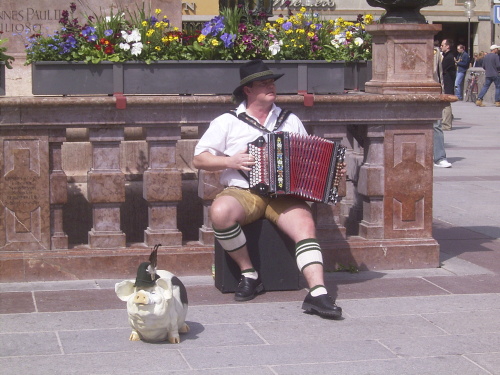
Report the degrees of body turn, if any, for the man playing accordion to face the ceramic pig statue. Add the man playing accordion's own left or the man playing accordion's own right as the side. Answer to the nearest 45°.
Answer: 0° — they already face it

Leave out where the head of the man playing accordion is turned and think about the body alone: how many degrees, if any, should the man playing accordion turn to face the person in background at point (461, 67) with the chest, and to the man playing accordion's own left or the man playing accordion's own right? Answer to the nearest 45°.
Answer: approximately 180°

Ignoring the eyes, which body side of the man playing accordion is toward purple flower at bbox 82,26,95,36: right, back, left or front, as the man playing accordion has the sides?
right

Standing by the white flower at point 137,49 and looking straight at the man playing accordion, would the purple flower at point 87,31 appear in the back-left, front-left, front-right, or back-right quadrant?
back-right

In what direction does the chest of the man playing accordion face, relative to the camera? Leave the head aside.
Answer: toward the camera

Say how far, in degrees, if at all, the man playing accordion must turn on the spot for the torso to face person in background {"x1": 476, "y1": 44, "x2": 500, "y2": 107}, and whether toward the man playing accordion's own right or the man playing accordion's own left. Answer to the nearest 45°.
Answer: approximately 180°

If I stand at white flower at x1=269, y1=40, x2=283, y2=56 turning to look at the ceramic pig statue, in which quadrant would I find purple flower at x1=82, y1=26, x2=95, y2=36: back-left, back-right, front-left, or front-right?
front-right
